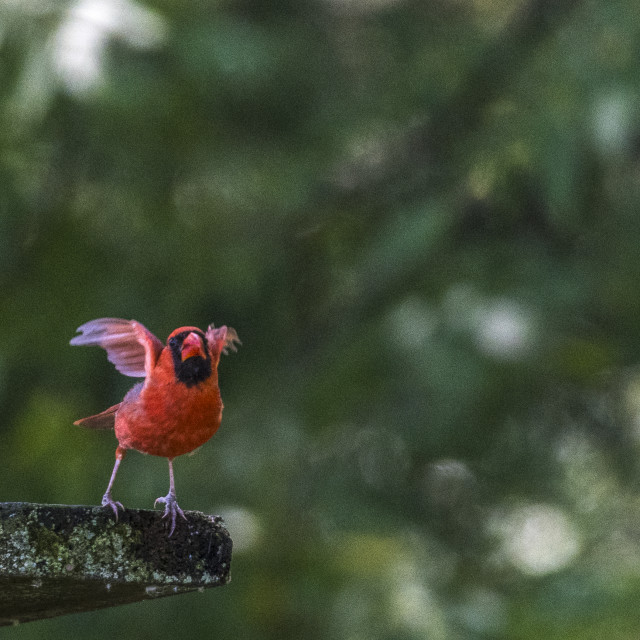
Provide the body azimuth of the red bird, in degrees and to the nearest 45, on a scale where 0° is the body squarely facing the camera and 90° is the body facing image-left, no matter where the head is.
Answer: approximately 315°
